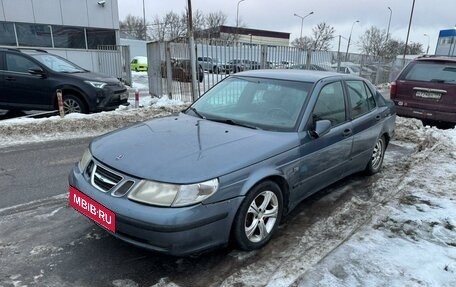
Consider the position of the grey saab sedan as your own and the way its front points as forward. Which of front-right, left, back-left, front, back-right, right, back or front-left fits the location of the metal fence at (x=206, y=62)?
back-right

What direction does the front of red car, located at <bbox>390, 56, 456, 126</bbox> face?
away from the camera

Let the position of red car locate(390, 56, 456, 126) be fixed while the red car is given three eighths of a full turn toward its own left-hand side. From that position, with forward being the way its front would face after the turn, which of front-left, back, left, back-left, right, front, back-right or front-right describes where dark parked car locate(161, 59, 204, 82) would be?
front-right

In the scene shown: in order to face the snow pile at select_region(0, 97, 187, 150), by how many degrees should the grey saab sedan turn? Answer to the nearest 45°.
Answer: approximately 90° to its right

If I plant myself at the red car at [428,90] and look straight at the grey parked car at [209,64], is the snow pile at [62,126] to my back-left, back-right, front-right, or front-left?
front-left

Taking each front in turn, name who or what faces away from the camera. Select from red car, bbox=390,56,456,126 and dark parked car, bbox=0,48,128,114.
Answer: the red car

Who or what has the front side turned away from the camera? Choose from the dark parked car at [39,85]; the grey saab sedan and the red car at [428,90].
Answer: the red car

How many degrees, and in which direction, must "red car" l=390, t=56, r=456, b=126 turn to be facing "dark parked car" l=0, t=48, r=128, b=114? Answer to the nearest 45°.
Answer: approximately 135° to its left

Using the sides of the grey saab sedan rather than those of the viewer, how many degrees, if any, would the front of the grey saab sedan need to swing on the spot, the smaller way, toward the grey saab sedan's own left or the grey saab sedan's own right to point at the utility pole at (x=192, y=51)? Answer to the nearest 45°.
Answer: approximately 135° to the grey saab sedan's own right

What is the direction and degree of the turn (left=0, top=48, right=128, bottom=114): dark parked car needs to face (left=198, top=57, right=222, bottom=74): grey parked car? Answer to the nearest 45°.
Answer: approximately 45° to its left

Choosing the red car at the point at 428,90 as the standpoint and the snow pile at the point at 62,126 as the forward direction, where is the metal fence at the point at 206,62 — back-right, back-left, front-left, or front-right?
front-right

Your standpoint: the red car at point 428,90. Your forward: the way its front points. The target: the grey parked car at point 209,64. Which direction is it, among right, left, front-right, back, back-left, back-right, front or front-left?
left

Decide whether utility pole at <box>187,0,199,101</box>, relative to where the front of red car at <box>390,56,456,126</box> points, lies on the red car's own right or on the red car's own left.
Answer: on the red car's own left

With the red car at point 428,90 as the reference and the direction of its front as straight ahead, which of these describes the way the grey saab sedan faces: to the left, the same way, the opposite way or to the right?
the opposite way

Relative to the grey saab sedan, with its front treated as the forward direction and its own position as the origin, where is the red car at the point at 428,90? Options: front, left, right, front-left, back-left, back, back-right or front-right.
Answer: back

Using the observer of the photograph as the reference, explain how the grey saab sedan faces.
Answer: facing the viewer and to the left of the viewer

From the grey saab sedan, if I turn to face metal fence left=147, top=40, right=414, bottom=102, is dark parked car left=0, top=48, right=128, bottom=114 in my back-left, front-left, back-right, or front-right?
front-left

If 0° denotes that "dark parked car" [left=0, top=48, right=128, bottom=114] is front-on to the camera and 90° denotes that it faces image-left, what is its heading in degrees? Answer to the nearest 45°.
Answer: approximately 315°

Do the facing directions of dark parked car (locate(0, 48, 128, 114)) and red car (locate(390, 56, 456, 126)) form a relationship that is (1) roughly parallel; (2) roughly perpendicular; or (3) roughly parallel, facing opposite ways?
roughly perpendicular

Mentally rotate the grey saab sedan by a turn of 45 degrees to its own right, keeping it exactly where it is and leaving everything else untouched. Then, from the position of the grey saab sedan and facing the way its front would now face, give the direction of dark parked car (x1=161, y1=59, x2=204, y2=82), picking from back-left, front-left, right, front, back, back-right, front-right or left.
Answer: right
